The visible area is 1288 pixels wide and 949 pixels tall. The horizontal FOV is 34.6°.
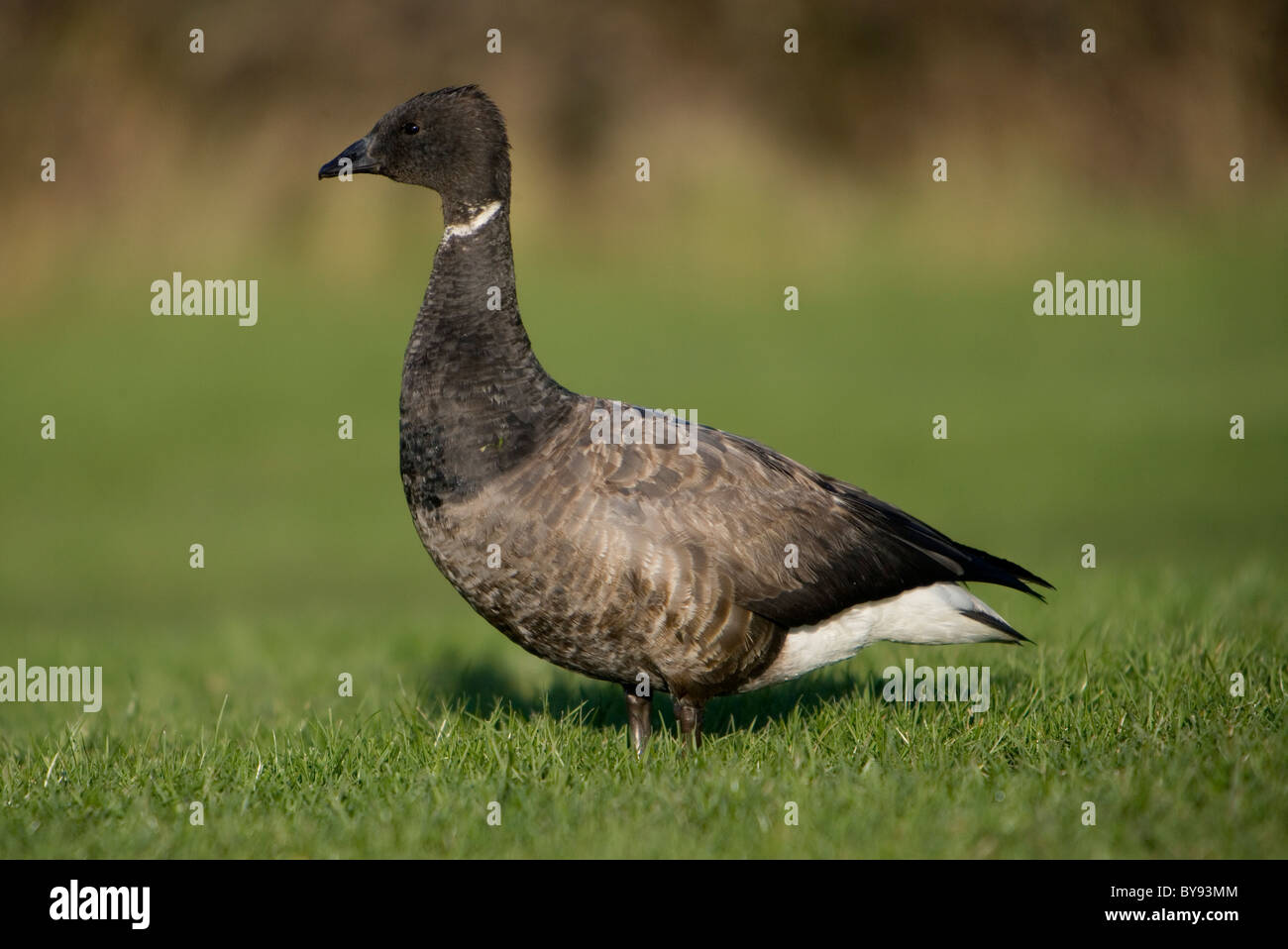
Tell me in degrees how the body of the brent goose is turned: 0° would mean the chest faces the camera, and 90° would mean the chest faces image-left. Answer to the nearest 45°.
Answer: approximately 90°
